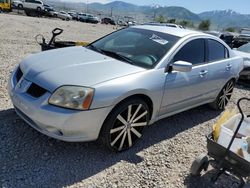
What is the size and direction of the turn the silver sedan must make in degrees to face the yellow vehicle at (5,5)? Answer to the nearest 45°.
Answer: approximately 90° to its right

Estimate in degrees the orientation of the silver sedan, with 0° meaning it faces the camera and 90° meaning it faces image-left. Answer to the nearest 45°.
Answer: approximately 45°

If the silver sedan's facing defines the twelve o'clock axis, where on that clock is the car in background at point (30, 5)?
The car in background is roughly at 4 o'clock from the silver sedan.
